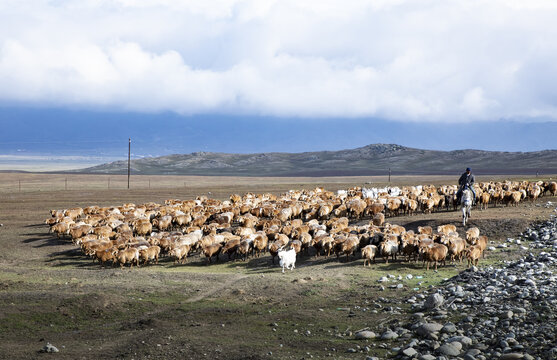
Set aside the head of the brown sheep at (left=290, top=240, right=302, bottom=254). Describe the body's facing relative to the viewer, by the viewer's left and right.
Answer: facing the viewer and to the left of the viewer

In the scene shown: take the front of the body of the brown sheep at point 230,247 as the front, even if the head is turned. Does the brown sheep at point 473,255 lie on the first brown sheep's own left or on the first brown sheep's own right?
on the first brown sheep's own left

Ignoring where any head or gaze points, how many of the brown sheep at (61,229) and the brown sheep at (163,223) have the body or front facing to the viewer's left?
2

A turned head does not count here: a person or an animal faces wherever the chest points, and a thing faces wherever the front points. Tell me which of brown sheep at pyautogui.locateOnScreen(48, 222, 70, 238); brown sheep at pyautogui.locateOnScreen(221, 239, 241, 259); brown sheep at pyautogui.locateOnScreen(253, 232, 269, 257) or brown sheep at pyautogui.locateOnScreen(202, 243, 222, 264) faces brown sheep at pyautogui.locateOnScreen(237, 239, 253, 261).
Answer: brown sheep at pyautogui.locateOnScreen(253, 232, 269, 257)

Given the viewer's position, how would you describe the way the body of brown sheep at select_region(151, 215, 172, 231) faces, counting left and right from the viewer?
facing to the left of the viewer

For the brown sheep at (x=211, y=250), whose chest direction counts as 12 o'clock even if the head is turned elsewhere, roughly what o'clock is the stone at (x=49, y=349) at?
The stone is roughly at 11 o'clock from the brown sheep.

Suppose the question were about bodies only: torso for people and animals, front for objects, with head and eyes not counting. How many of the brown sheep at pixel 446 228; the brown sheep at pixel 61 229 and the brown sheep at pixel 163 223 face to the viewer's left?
3

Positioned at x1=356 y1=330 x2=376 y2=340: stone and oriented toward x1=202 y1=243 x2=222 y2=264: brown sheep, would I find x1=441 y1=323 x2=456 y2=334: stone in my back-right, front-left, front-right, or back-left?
back-right

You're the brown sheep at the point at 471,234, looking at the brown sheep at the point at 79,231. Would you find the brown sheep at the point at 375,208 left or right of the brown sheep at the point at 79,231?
right

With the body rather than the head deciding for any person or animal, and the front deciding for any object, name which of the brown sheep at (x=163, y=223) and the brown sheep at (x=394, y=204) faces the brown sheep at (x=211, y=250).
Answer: the brown sheep at (x=394, y=204)

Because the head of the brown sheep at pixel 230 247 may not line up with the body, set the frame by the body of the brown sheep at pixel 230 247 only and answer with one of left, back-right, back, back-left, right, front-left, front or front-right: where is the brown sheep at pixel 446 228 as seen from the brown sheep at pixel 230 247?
back-left

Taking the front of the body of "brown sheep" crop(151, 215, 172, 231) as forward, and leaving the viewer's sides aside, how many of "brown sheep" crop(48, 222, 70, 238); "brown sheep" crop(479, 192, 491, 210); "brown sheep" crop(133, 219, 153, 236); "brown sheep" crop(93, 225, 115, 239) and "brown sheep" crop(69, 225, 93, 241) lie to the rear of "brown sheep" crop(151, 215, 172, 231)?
1

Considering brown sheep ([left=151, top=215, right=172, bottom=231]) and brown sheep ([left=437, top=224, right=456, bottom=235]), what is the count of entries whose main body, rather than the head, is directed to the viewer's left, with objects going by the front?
2

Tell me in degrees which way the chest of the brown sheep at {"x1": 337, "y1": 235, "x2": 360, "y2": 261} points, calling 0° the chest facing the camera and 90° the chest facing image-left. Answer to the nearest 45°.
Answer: approximately 45°

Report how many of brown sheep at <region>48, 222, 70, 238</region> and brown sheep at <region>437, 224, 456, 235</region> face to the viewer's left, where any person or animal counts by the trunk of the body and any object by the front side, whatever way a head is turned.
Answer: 2

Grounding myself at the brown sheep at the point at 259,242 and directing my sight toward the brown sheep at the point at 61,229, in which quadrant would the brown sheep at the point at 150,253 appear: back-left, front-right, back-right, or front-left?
front-left
